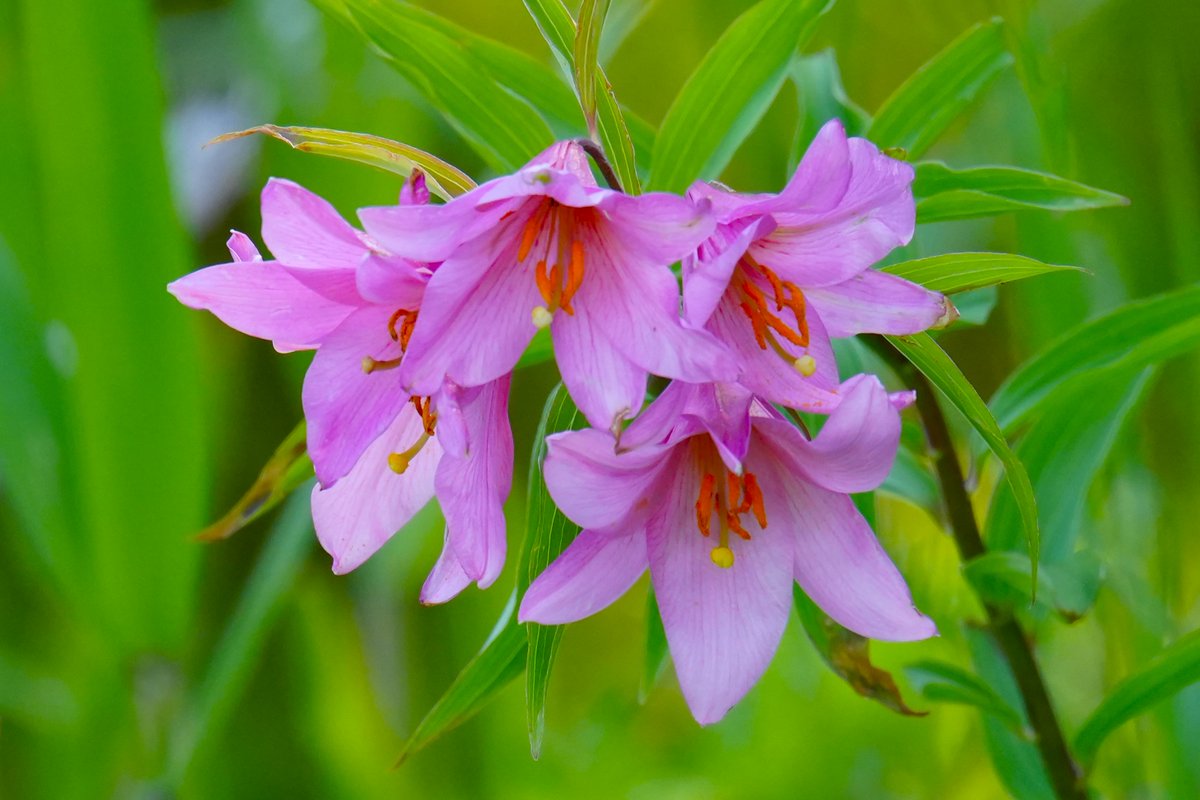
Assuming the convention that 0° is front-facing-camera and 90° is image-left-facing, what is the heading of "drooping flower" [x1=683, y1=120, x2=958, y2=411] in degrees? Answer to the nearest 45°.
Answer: approximately 315°
